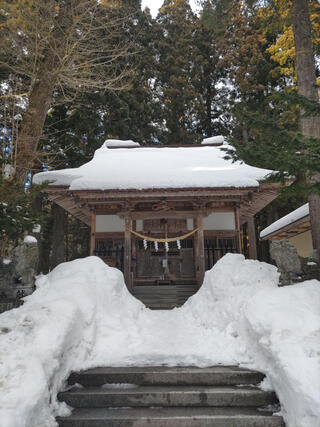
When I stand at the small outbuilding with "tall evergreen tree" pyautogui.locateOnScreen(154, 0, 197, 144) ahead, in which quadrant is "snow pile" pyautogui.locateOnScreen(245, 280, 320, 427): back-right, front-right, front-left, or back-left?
back-left

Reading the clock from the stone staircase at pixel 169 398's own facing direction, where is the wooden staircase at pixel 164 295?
the wooden staircase at pixel 164 295 is roughly at 6 o'clock from the stone staircase at pixel 169 398.

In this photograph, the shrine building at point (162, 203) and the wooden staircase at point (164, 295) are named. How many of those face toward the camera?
2

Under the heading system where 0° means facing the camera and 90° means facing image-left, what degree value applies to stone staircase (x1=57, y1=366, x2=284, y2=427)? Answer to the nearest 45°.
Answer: approximately 0°

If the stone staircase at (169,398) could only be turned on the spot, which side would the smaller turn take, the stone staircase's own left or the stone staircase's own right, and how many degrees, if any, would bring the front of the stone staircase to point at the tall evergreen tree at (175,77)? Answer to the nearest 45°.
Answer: approximately 180°

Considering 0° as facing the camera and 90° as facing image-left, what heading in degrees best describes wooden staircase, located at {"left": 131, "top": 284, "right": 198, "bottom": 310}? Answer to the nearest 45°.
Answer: approximately 0°
